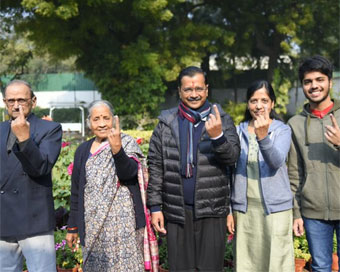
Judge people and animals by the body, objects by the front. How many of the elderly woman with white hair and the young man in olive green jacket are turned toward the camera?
2

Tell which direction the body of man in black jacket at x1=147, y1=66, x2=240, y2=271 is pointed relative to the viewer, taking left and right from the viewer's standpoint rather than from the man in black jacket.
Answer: facing the viewer

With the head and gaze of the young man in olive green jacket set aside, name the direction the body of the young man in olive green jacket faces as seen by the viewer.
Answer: toward the camera

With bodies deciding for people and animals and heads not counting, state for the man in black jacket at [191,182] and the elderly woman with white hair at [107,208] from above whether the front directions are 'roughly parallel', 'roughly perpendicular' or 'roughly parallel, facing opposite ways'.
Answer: roughly parallel

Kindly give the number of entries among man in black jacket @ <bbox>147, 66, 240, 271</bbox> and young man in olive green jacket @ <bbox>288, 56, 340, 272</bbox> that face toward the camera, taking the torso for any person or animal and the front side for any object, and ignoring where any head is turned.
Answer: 2

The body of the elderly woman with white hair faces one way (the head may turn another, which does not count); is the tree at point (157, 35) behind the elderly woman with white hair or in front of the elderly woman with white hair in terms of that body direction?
behind

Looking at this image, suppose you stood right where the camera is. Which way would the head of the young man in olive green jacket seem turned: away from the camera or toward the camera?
toward the camera
